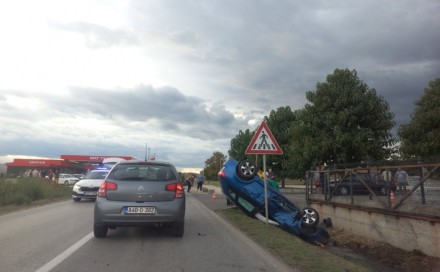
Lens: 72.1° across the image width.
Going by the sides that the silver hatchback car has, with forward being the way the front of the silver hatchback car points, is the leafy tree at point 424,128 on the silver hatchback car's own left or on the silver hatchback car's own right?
on the silver hatchback car's own right

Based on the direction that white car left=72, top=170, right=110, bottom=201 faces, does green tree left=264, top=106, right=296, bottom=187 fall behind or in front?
behind

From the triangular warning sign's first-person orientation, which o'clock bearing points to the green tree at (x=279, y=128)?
The green tree is roughly at 6 o'clock from the triangular warning sign.

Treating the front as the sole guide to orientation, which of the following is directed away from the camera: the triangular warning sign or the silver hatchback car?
the silver hatchback car

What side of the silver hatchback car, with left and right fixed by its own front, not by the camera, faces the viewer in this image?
back

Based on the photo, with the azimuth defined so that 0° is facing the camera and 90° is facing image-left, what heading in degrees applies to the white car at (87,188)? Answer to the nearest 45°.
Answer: approximately 45°
